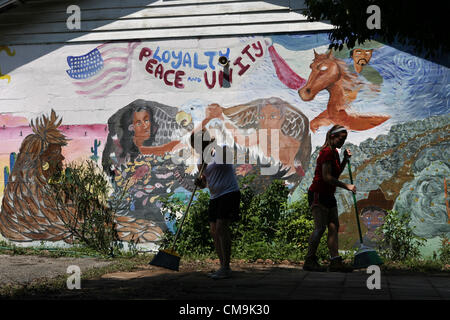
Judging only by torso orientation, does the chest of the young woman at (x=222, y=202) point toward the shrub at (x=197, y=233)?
no

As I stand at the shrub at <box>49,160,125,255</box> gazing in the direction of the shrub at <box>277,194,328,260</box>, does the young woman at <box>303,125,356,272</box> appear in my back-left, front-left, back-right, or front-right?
front-right

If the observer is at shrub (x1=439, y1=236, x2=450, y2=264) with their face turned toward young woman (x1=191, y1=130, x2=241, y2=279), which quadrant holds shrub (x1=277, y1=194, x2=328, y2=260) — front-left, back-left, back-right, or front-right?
front-right

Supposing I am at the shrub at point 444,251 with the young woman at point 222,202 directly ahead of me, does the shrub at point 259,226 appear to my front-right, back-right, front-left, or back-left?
front-right

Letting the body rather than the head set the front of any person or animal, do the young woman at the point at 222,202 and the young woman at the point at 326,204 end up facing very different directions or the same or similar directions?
very different directions

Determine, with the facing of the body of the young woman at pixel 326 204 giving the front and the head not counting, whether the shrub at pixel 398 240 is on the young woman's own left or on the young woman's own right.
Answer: on the young woman's own left

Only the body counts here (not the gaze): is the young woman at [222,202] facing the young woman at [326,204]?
no
